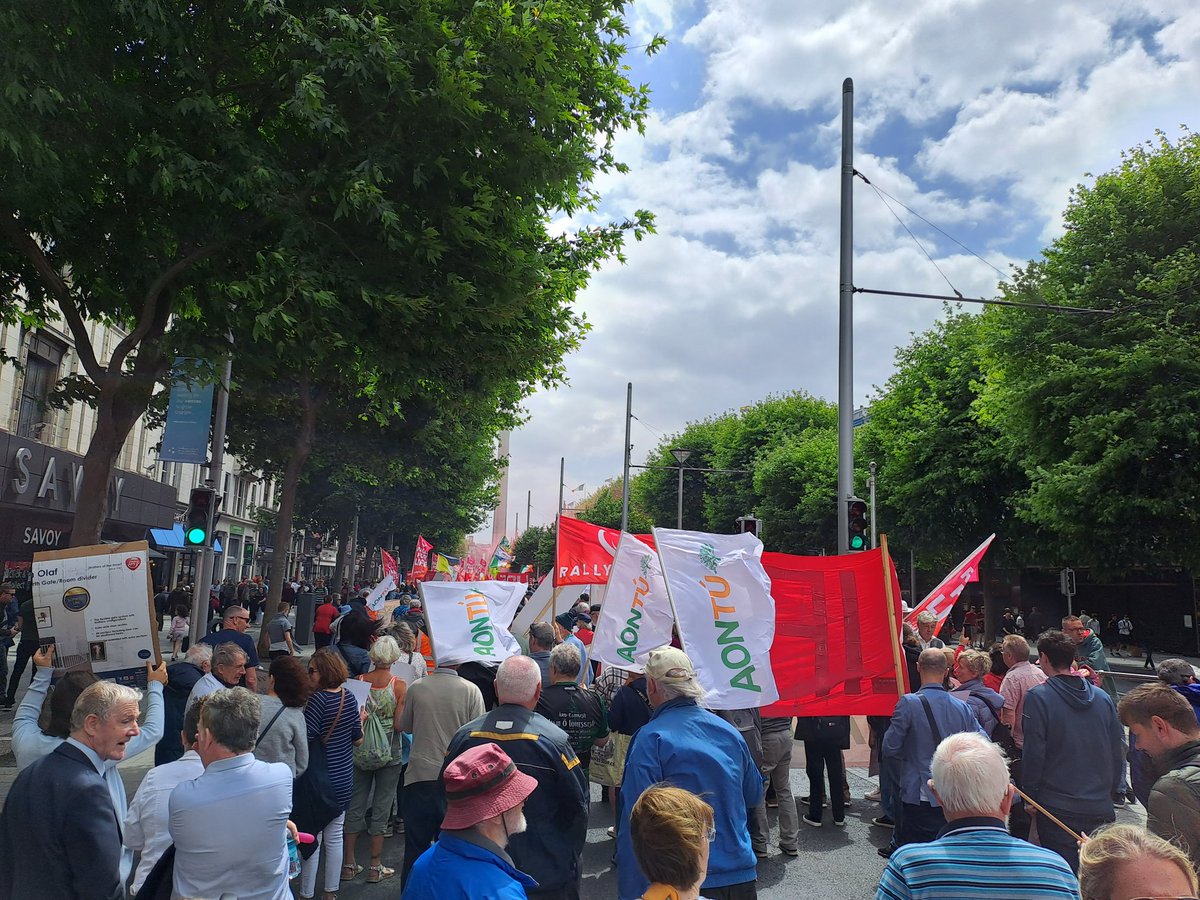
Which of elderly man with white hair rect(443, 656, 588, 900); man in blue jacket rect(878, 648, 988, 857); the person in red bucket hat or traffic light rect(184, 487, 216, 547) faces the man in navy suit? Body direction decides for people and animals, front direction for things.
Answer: the traffic light

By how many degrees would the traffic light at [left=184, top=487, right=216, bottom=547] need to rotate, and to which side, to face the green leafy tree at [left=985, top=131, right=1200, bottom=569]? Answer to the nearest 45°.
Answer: approximately 90° to its left

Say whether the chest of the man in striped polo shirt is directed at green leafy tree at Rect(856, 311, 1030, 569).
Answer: yes

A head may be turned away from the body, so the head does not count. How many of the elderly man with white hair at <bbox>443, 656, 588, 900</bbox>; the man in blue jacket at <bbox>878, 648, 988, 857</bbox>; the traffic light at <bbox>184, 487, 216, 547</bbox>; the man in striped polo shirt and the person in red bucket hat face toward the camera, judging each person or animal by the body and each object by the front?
1

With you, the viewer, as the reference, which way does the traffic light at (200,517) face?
facing the viewer

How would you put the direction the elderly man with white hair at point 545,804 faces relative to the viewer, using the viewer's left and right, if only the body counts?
facing away from the viewer

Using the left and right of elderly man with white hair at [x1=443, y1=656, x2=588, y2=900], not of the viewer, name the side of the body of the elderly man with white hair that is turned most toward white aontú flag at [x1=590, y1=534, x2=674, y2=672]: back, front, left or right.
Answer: front

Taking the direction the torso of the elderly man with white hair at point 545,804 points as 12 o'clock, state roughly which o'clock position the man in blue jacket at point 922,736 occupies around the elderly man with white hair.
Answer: The man in blue jacket is roughly at 2 o'clock from the elderly man with white hair.

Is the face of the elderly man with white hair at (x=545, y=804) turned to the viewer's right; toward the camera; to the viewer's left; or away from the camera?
away from the camera

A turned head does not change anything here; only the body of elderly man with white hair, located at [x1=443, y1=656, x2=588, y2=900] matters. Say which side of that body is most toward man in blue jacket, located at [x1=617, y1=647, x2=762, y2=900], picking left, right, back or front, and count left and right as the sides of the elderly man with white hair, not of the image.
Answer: right

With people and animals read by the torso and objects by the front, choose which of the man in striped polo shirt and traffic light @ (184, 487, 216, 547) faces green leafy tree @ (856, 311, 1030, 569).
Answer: the man in striped polo shirt

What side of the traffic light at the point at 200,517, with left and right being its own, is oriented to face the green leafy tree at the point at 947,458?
left

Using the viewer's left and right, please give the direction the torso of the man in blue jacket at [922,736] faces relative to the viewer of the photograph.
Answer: facing away from the viewer

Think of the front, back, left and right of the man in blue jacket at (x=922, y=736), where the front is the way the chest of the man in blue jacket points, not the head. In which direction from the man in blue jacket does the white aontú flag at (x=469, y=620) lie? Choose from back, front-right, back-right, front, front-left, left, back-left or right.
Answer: left

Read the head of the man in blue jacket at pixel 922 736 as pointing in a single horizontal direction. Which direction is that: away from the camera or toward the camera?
away from the camera

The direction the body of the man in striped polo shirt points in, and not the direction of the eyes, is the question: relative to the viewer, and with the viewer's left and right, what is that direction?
facing away from the viewer

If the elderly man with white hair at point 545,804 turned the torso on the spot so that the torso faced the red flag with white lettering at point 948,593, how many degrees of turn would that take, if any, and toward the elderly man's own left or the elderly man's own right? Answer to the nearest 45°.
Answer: approximately 45° to the elderly man's own right

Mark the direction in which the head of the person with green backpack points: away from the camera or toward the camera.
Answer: away from the camera

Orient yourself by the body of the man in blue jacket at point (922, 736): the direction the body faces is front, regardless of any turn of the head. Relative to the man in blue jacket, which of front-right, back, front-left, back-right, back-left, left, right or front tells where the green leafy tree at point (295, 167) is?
left

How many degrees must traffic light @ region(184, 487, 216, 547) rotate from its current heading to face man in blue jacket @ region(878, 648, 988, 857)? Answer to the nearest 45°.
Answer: approximately 45° to its left

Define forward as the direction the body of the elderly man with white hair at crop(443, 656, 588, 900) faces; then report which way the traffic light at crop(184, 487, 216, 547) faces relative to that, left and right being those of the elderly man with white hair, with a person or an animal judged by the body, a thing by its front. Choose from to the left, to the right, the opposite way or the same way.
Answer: the opposite way

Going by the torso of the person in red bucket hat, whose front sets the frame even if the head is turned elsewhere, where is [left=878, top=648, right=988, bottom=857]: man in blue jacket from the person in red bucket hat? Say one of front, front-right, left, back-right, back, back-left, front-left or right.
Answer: front

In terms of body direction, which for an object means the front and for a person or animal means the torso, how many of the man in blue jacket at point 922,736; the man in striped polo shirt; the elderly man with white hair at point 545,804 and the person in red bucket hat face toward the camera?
0
